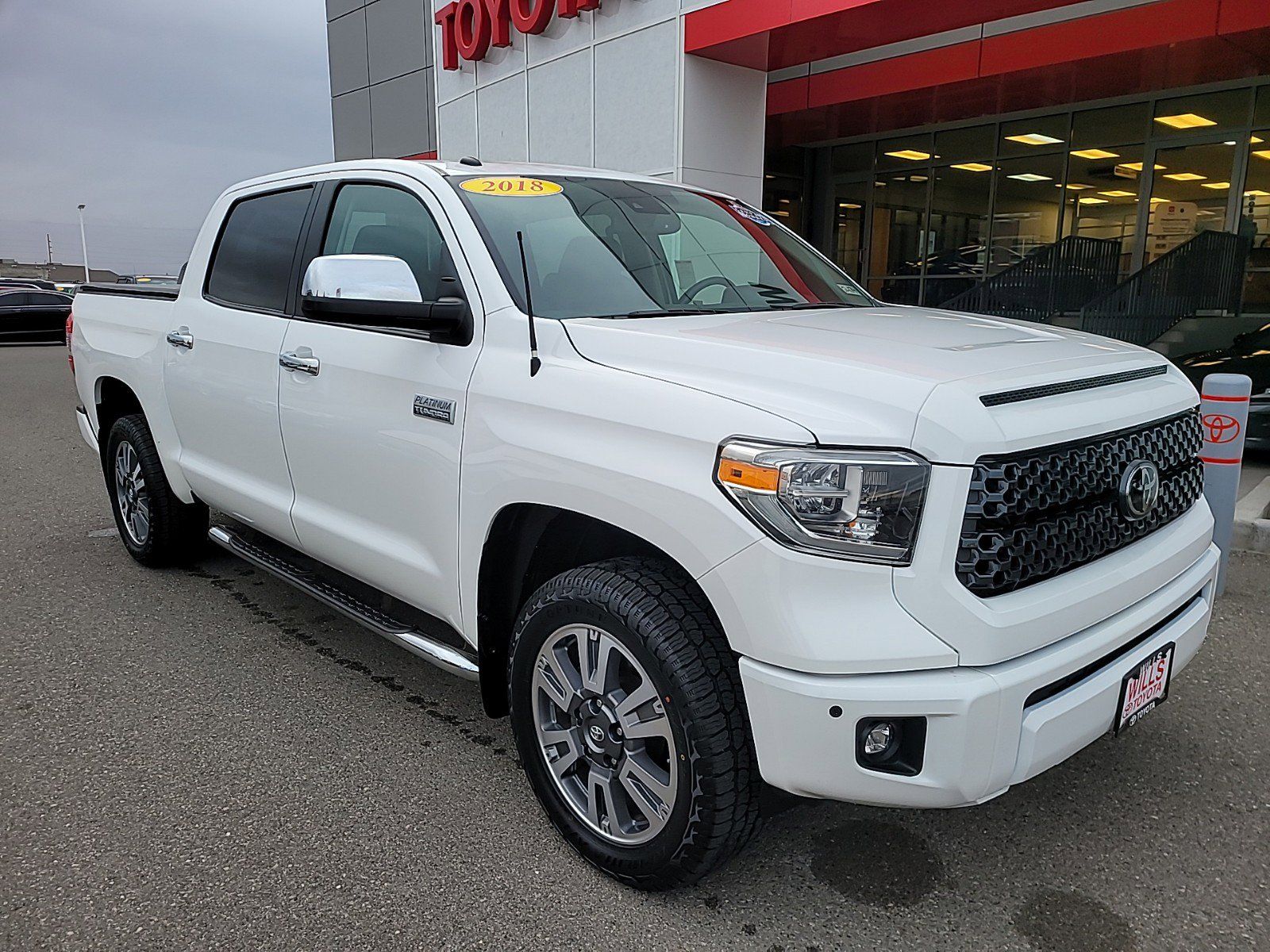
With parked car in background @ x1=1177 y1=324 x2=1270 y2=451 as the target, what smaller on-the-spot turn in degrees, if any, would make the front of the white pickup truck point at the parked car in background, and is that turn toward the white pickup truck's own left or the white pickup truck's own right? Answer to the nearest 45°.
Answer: approximately 90° to the white pickup truck's own left

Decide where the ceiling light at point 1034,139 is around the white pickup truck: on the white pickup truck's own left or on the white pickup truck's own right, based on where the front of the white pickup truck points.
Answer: on the white pickup truck's own left

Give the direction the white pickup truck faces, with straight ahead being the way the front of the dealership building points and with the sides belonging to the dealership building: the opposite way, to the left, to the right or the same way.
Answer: to the left

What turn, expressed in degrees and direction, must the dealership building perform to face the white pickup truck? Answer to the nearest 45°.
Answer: approximately 45° to its left

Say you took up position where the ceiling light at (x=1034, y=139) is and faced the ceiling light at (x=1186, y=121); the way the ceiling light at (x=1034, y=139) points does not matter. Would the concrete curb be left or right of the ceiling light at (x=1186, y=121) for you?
right

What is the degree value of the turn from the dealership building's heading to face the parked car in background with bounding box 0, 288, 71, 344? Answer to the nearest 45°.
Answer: approximately 45° to its right

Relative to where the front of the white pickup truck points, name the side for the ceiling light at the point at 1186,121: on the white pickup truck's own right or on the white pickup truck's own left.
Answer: on the white pickup truck's own left

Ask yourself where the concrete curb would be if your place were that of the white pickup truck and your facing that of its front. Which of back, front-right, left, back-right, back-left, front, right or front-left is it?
left

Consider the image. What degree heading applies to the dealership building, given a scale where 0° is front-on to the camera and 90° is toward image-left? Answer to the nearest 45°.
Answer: approximately 45°

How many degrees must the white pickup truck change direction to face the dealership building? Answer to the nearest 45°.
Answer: approximately 135° to its left
